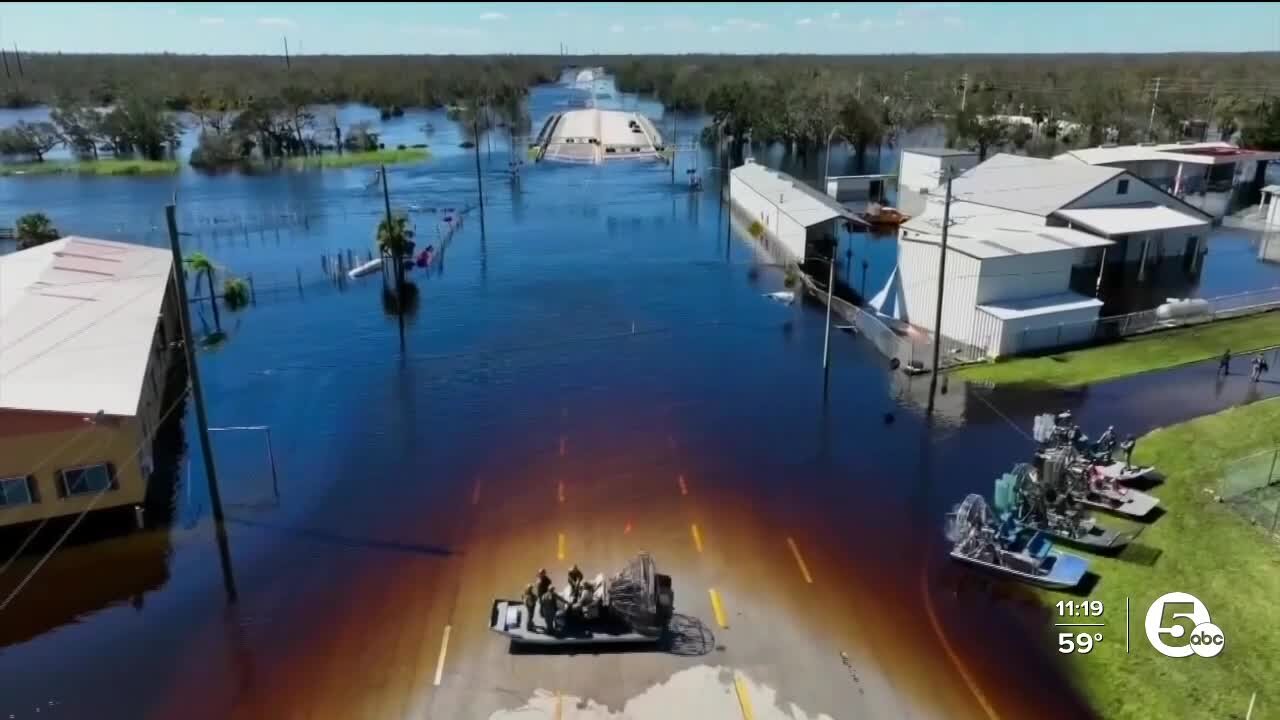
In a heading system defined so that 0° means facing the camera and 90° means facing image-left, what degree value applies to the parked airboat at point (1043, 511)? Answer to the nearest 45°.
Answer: approximately 315°

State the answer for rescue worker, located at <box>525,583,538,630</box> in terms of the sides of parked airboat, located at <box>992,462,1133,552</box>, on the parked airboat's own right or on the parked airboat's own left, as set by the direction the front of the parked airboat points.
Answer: on the parked airboat's own right

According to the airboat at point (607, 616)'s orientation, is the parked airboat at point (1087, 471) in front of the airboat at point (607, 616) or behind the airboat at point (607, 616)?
behind

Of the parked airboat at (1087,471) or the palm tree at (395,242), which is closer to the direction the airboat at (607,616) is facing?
the palm tree

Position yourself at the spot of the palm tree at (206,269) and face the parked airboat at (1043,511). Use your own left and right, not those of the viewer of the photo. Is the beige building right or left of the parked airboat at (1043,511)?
right

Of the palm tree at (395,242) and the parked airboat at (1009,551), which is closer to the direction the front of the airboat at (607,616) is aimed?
the palm tree

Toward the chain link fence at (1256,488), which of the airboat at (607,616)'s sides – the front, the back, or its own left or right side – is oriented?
back

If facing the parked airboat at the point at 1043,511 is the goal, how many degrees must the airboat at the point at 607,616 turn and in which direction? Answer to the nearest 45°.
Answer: approximately 180°

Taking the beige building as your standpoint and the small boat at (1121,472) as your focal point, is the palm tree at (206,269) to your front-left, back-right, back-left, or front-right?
back-left

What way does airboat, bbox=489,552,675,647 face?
to the viewer's left

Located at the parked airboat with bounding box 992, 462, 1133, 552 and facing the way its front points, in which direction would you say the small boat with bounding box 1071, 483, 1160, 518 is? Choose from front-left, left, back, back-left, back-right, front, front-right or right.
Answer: left

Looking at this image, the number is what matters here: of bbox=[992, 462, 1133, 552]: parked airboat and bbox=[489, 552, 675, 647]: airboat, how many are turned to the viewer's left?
1

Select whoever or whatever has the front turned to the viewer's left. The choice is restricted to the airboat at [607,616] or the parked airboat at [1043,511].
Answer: the airboat
